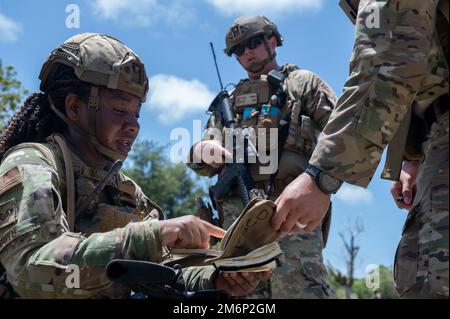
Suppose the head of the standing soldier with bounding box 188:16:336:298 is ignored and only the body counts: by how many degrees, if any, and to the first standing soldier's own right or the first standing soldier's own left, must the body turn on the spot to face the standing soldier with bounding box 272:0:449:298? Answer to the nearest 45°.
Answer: approximately 45° to the first standing soldier's own left

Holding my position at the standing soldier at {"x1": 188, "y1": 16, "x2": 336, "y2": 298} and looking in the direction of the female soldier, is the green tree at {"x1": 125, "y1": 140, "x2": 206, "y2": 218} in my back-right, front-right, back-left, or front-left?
back-right

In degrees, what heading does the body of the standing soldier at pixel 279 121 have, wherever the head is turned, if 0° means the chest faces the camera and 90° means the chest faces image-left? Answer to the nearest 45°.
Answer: approximately 45°

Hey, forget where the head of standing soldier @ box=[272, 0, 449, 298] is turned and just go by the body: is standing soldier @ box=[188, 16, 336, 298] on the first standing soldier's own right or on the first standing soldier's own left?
on the first standing soldier's own right

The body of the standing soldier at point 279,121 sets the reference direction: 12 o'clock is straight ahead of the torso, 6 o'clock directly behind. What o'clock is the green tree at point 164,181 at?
The green tree is roughly at 4 o'clock from the standing soldier.

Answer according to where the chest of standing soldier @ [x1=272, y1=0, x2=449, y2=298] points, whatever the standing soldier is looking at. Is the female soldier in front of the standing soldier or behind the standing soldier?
in front

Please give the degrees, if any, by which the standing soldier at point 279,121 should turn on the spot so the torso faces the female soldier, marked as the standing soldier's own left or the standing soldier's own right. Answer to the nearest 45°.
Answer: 0° — they already face them

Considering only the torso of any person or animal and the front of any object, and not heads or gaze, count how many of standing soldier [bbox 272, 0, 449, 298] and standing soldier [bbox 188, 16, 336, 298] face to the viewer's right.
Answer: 0

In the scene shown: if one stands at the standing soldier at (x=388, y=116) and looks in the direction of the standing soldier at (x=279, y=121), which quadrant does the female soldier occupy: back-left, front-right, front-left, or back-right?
front-left

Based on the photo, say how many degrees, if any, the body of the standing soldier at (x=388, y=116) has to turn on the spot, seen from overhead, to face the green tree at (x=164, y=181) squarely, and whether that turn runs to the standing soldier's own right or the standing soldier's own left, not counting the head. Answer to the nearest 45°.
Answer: approximately 90° to the standing soldier's own right

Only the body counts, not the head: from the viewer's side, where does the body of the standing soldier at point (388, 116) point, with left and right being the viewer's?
facing to the left of the viewer
